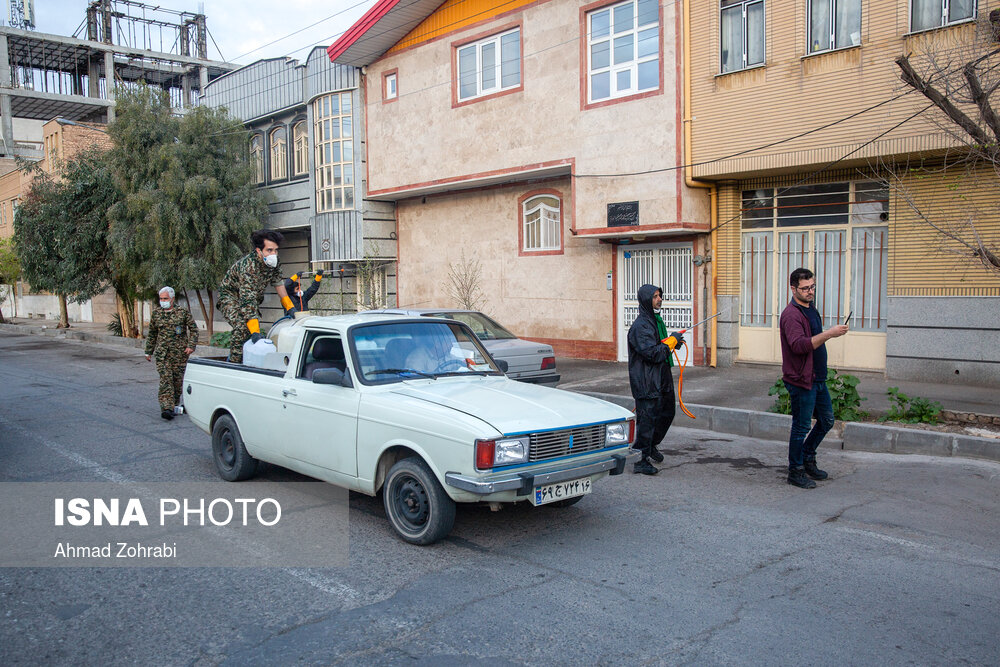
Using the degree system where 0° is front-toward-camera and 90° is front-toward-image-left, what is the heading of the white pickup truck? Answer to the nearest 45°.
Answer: approximately 315°

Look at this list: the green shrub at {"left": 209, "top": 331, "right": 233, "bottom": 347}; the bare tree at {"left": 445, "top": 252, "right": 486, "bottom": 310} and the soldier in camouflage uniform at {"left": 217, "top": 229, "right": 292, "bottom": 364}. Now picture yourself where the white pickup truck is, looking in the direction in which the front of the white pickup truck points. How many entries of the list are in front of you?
0

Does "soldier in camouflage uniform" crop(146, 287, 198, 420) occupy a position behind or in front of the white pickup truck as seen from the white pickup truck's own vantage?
behind

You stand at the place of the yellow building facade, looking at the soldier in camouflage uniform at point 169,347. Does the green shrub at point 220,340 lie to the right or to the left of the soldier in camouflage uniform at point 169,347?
right

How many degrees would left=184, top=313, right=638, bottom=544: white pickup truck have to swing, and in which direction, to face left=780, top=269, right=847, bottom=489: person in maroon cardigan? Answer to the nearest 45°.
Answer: approximately 45° to its left

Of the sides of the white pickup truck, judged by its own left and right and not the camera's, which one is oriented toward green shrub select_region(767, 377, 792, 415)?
left

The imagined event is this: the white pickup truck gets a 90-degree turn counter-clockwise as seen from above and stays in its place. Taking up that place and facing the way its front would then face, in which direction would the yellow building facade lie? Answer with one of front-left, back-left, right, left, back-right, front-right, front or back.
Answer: front

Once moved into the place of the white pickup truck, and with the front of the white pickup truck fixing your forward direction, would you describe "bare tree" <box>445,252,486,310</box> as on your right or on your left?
on your left

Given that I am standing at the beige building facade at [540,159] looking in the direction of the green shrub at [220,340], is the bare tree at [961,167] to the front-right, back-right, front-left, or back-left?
back-left

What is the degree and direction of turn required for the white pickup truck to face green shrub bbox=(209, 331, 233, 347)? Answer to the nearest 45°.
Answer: approximately 135° to its left
